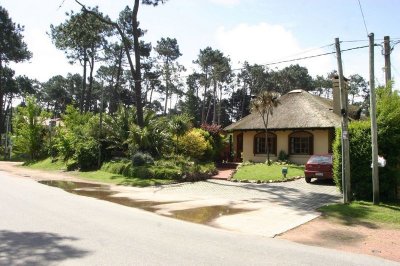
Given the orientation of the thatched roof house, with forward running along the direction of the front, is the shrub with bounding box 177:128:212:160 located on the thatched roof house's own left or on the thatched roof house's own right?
on the thatched roof house's own right

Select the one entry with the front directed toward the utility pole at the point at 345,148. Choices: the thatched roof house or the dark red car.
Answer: the thatched roof house

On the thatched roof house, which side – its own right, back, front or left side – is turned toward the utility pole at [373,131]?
front

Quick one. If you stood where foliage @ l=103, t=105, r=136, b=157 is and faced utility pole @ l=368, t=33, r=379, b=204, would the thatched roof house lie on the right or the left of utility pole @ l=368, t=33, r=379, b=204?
left

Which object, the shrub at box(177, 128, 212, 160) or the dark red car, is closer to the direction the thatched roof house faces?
the dark red car

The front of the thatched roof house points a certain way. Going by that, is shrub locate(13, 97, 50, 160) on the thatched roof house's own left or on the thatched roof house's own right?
on the thatched roof house's own right
